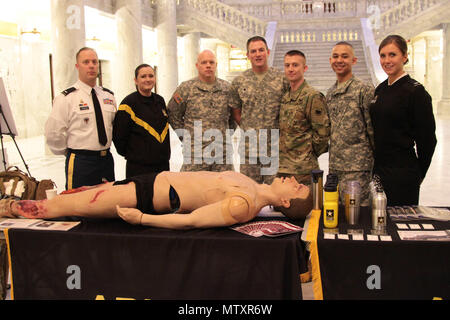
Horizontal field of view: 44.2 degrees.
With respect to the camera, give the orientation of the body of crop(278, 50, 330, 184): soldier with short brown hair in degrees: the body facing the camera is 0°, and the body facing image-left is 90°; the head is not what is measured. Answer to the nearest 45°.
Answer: approximately 45°

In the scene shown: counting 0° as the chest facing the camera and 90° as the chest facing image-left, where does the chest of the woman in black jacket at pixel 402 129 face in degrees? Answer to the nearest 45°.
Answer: approximately 45°

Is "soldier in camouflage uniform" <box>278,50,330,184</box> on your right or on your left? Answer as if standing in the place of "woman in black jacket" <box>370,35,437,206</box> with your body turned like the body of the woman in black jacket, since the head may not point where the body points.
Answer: on your right

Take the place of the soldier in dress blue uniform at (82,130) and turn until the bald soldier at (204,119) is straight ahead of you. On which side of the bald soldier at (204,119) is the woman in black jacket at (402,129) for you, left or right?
right

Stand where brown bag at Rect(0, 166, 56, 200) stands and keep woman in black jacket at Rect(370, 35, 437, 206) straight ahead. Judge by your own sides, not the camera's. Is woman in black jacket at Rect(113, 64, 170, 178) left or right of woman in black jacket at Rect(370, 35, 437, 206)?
left

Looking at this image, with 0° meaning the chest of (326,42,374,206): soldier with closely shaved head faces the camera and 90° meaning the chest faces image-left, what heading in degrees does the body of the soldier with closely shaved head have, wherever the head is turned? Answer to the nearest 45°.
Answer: approximately 45°

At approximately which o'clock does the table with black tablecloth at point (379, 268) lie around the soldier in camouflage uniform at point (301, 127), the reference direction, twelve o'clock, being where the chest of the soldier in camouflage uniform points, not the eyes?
The table with black tablecloth is roughly at 10 o'clock from the soldier in camouflage uniform.
